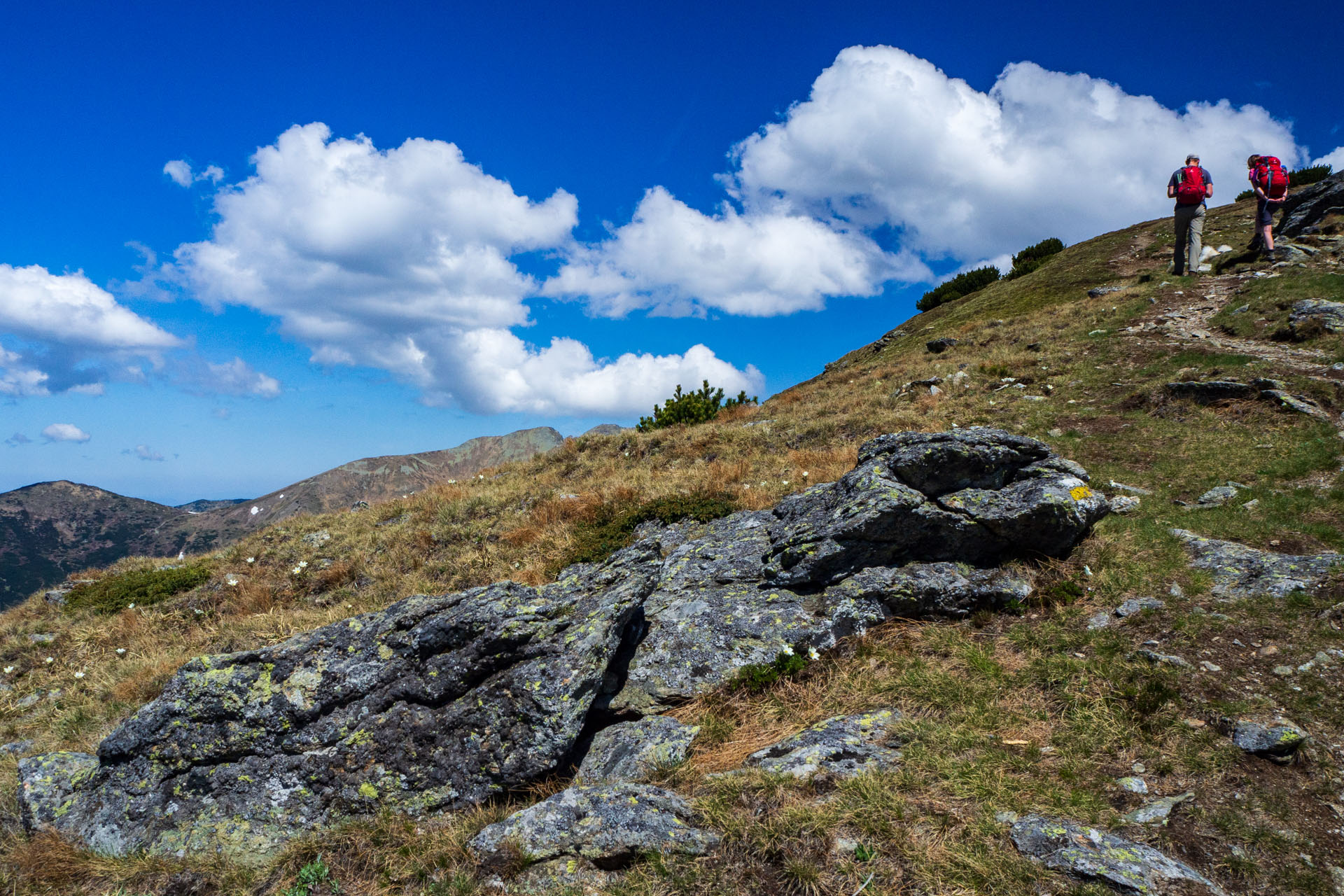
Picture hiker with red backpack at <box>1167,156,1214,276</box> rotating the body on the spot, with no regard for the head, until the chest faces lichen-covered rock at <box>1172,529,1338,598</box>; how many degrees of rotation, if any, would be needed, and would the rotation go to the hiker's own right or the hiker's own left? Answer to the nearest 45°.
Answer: approximately 180°

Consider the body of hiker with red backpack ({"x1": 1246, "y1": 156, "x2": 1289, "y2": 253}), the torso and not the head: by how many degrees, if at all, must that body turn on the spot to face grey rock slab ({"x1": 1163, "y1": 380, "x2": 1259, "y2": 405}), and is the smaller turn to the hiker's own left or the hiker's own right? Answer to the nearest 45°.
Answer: approximately 135° to the hiker's own left

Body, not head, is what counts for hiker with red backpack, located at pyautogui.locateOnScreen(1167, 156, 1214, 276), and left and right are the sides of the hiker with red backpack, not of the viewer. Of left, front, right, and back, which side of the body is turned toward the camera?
back

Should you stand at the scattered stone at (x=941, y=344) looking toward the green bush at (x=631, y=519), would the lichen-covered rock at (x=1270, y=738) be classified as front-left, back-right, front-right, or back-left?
front-left

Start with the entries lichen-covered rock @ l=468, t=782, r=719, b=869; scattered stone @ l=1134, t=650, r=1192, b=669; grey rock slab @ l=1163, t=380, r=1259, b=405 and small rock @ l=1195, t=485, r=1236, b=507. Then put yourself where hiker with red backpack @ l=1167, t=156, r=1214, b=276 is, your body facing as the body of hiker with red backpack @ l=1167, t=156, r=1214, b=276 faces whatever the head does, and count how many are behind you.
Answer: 4

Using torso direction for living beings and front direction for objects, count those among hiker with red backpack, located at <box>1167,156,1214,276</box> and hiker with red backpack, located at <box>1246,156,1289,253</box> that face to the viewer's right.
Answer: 0

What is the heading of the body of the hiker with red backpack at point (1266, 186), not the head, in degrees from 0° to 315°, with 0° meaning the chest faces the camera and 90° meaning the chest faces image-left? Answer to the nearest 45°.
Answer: approximately 135°

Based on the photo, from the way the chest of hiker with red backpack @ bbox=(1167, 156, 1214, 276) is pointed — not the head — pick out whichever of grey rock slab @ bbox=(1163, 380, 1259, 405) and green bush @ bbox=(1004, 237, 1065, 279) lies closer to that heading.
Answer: the green bush

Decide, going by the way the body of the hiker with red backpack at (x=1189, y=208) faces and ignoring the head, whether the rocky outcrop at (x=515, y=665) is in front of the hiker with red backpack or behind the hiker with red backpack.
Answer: behind

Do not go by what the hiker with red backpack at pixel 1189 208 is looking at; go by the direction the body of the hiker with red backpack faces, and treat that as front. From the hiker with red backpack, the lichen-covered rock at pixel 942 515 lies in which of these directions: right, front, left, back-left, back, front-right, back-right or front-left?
back

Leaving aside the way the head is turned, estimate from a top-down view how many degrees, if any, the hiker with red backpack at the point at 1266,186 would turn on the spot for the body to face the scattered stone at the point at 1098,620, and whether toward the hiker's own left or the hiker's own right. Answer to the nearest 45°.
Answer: approximately 135° to the hiker's own left

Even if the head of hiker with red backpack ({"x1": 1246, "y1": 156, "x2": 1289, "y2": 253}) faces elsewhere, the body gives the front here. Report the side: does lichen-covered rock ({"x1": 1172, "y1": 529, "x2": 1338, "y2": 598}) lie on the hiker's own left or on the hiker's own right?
on the hiker's own left

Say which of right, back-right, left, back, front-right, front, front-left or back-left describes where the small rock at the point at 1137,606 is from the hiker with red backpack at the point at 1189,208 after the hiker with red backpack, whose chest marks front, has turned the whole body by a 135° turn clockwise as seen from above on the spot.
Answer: front-right

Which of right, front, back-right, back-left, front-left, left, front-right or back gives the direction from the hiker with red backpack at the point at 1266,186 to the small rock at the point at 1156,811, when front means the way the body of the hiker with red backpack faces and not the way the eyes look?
back-left

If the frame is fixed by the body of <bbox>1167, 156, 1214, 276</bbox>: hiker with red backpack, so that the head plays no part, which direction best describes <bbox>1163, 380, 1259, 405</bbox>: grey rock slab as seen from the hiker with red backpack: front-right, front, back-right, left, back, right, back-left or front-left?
back

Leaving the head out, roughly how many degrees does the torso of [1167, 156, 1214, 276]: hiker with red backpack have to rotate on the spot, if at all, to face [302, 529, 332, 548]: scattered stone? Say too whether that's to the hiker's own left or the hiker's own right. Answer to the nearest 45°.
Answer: approximately 135° to the hiker's own left
